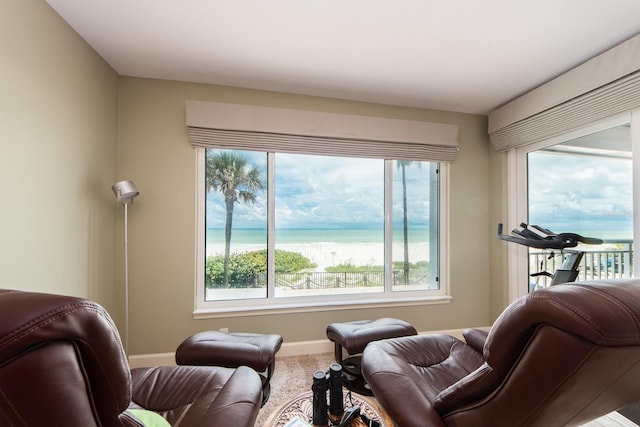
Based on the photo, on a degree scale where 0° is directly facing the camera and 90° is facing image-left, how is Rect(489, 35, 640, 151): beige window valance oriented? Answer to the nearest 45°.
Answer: approximately 45°

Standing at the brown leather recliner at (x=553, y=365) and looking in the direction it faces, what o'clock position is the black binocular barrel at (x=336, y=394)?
The black binocular barrel is roughly at 11 o'clock from the brown leather recliner.

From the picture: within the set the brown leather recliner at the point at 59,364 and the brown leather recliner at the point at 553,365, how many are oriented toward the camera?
0

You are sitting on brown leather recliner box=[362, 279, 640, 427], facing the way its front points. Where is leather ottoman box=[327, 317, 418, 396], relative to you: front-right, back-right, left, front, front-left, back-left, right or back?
front

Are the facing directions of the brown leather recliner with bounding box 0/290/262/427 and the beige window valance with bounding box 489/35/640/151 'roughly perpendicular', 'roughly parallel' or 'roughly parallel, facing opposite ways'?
roughly perpendicular

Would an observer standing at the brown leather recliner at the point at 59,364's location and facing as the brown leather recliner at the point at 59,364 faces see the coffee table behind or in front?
in front

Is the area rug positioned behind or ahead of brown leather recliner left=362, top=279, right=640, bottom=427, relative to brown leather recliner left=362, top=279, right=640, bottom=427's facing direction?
ahead

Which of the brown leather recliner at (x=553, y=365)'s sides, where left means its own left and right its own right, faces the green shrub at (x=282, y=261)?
front

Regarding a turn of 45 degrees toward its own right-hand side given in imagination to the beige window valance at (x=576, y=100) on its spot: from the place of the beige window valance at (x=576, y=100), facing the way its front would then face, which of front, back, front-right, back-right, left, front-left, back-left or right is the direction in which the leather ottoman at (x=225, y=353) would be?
front-left

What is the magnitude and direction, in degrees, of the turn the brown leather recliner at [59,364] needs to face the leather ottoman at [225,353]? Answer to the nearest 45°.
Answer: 0° — it already faces it

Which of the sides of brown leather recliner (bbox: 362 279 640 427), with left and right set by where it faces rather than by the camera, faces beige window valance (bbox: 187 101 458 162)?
front

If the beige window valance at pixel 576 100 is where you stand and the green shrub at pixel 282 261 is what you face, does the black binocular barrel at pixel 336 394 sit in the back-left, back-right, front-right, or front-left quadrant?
back-left

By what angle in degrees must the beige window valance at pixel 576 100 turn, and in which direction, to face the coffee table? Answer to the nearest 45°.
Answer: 0° — it already faces it

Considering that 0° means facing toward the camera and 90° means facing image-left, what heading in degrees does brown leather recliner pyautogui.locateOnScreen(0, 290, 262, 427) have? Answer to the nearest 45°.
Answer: approximately 225°

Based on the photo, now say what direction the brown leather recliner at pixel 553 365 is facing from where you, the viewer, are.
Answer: facing away from the viewer and to the left of the viewer

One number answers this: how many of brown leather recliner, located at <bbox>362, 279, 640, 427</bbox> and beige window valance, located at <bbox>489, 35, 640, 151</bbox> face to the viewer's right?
0
